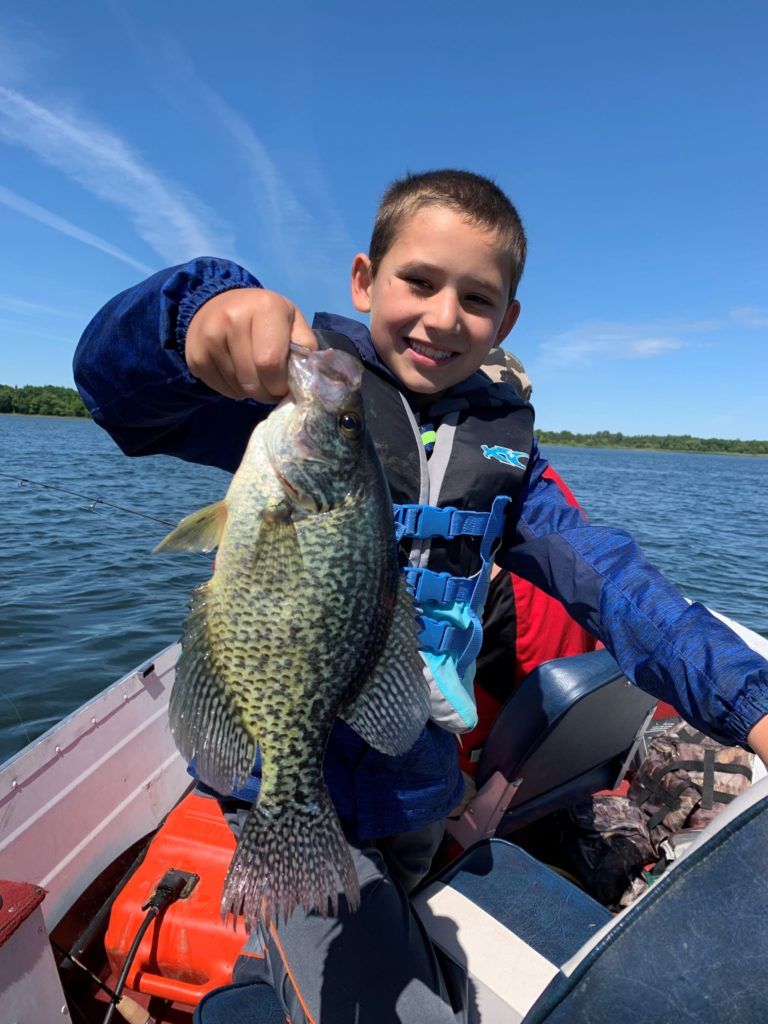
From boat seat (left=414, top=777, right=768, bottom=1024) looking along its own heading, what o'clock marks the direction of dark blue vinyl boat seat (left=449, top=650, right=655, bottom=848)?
The dark blue vinyl boat seat is roughly at 1 o'clock from the boat seat.

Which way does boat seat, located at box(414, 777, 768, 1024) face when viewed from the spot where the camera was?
facing away from the viewer and to the left of the viewer

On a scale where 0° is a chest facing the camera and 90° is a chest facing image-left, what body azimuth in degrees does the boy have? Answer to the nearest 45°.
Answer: approximately 0°

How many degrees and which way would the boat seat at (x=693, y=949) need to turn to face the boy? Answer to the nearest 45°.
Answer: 0° — it already faces them

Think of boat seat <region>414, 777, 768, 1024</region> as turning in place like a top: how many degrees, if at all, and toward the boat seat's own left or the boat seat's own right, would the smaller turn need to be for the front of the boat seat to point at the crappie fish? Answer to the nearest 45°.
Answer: approximately 45° to the boat seat's own left

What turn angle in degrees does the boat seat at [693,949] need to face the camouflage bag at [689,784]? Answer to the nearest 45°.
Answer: approximately 45° to its right

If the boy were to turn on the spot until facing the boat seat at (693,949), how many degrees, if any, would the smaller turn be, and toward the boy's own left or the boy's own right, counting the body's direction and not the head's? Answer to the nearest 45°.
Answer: approximately 45° to the boy's own left

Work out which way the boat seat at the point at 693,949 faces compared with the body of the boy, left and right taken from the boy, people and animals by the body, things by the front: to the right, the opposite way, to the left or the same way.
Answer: the opposite way

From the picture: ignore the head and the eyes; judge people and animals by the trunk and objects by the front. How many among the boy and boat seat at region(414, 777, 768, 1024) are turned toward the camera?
1
